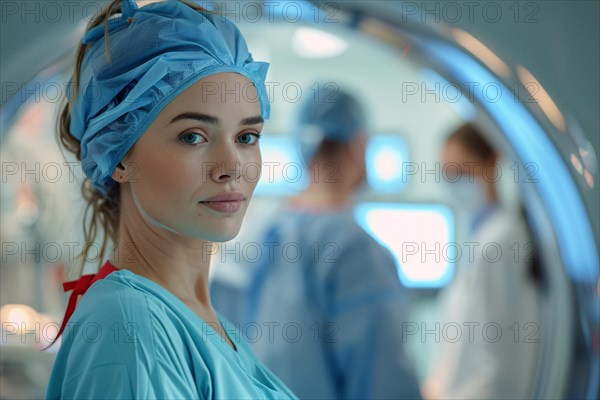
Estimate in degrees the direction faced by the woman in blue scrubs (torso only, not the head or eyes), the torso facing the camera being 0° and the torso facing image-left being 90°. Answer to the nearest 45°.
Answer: approximately 315°

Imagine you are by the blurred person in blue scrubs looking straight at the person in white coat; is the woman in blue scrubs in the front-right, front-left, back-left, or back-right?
back-right

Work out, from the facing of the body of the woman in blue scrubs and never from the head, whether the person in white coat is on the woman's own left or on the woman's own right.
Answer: on the woman's own left

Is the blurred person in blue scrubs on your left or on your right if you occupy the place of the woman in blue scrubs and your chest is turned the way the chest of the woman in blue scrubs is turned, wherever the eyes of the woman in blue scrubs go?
on your left
